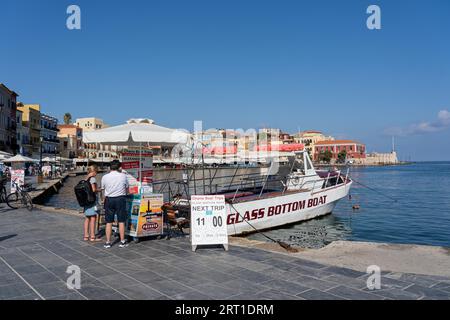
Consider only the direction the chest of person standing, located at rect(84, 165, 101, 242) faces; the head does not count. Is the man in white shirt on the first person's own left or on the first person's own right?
on the first person's own right

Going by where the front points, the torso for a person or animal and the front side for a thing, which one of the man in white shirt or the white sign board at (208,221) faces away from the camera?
the man in white shirt

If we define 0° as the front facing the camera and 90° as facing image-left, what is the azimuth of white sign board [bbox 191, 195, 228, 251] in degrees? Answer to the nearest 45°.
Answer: approximately 0°

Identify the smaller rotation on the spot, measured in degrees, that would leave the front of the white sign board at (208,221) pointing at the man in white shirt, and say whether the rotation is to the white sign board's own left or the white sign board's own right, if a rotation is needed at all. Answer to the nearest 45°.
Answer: approximately 90° to the white sign board's own right

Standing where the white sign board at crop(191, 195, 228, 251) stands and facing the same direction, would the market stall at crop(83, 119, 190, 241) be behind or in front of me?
behind

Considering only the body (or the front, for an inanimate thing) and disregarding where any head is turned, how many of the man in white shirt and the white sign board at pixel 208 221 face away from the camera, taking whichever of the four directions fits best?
1

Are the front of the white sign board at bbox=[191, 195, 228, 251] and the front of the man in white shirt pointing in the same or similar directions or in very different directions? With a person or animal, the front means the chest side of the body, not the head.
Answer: very different directions

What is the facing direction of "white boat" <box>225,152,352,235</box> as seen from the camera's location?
facing away from the viewer and to the right of the viewer

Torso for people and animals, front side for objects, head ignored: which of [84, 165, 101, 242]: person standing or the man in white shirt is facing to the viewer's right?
the person standing

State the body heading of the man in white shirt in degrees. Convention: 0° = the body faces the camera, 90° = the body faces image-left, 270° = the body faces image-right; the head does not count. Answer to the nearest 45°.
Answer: approximately 180°
